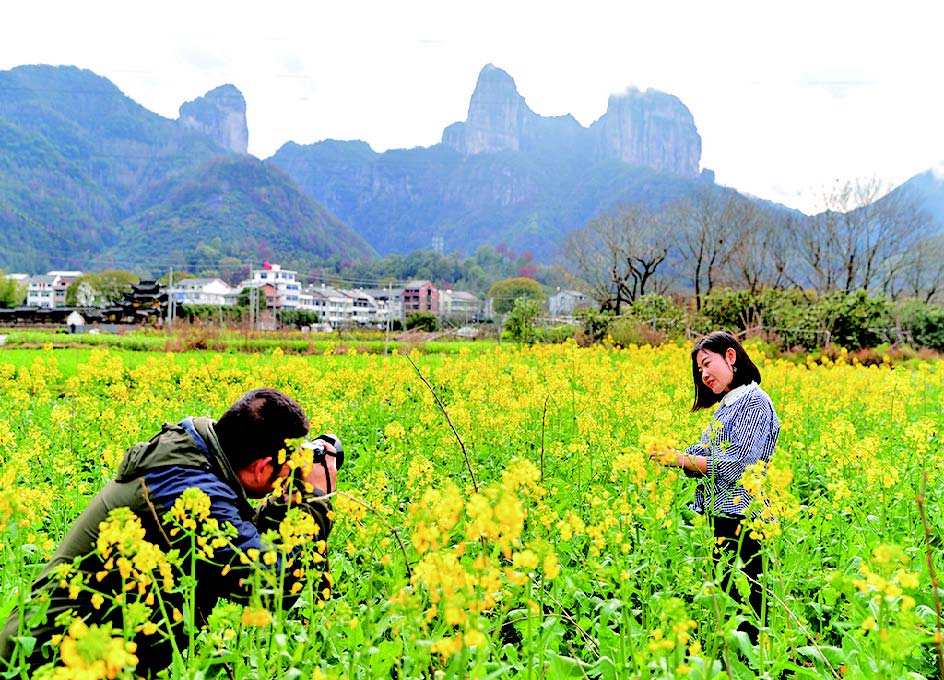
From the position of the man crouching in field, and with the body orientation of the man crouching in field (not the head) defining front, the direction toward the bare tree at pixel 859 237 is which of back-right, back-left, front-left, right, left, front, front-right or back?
front-left

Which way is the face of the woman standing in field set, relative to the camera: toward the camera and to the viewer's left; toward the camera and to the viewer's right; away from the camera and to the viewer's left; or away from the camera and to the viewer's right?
toward the camera and to the viewer's left

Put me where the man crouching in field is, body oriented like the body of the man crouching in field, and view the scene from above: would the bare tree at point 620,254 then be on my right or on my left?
on my left

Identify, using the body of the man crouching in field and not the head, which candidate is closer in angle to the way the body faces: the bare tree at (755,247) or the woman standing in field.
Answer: the woman standing in field

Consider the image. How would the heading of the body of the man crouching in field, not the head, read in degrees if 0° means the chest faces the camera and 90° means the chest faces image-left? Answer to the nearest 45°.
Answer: approximately 270°

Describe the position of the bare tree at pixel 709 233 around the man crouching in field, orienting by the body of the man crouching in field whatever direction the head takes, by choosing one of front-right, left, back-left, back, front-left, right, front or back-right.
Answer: front-left
